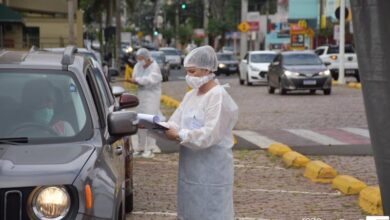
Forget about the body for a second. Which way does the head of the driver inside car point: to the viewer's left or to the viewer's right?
to the viewer's right

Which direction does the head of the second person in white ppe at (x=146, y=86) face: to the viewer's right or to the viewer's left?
to the viewer's left

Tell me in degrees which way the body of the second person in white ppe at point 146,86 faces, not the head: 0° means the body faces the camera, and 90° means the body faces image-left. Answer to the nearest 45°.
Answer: approximately 45°

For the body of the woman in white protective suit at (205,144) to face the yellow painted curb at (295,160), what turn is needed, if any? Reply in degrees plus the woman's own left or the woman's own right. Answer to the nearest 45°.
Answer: approximately 135° to the woman's own right

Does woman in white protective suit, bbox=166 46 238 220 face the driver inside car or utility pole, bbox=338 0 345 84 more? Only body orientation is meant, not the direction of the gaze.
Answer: the driver inside car

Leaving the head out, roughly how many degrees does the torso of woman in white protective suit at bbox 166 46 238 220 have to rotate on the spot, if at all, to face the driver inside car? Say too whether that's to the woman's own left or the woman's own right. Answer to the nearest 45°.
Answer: approximately 45° to the woman's own right

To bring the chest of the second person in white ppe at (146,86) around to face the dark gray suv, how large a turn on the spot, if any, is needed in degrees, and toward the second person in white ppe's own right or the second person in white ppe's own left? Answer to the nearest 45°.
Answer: approximately 45° to the second person in white ppe's own left

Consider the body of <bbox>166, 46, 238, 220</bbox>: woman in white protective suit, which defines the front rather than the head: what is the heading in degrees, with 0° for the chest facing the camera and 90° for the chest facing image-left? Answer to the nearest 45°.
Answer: approximately 45°

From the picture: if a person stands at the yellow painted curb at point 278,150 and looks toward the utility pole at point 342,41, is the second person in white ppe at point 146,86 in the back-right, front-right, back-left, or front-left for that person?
back-left
